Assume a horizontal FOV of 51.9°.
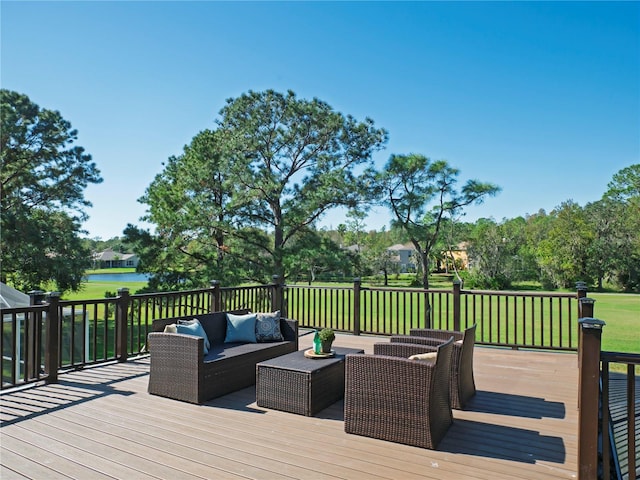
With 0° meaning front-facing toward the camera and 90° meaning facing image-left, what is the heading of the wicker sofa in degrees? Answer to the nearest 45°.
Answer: approximately 315°

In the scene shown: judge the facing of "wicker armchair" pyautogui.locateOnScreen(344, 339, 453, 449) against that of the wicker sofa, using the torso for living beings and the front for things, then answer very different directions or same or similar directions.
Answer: very different directions

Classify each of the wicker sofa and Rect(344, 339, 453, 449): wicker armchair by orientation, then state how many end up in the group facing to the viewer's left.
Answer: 1

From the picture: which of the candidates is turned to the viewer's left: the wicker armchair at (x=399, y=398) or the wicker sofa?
the wicker armchair

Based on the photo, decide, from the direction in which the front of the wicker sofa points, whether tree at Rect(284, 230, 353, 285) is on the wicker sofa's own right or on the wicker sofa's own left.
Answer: on the wicker sofa's own left

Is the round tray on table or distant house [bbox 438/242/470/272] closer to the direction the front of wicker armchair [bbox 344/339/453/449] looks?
the round tray on table

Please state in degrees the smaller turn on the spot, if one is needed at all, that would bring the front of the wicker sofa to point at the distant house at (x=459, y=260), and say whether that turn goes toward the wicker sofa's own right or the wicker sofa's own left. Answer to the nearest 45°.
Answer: approximately 90° to the wicker sofa's own left

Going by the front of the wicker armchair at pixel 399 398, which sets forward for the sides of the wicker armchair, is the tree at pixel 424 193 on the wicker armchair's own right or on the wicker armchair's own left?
on the wicker armchair's own right

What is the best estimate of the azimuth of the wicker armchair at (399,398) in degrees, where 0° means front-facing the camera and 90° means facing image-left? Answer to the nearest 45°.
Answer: approximately 90°

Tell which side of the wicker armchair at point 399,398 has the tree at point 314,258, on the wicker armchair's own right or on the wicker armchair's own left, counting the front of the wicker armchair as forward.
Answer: on the wicker armchair's own right

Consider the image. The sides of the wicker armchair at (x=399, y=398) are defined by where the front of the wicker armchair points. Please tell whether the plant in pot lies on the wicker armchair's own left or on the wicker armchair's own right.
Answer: on the wicker armchair's own right

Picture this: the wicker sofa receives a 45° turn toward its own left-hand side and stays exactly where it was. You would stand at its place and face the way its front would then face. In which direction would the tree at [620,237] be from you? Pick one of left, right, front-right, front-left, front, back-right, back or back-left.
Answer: front-left
